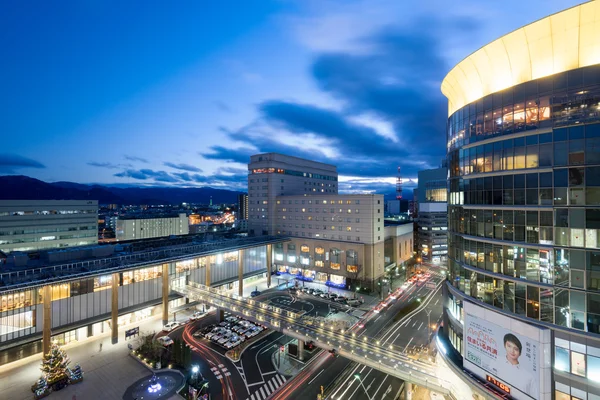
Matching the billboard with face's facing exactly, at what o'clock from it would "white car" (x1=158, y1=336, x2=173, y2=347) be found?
The white car is roughly at 1 o'clock from the billboard with face.

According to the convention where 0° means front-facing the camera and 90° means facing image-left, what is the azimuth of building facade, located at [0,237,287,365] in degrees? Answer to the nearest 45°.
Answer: approximately 315°

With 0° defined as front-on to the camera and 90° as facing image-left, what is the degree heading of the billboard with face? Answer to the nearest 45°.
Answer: approximately 45°

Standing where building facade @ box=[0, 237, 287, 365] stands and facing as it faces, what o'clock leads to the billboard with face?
The billboard with face is roughly at 12 o'clock from the building facade.

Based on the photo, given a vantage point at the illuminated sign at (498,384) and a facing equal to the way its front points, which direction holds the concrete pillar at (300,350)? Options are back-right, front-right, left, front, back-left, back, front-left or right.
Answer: front-right

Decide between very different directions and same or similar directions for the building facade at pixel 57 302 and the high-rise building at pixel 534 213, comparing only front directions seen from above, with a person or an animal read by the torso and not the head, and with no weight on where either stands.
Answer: very different directions

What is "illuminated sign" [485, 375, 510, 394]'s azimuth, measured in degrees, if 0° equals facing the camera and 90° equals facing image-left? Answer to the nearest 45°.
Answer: approximately 45°

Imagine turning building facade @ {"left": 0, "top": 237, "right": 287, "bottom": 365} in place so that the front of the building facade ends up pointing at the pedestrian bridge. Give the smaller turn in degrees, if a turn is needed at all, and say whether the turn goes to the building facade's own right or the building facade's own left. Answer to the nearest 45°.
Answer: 0° — it already faces it
